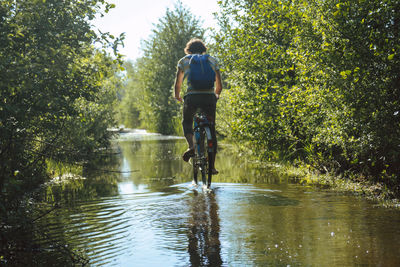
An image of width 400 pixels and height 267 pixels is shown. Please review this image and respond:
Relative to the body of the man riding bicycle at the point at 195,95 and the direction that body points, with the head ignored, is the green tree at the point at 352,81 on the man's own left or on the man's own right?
on the man's own right

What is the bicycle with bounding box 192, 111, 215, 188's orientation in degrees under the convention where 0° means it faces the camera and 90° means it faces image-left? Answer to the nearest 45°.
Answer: approximately 180°

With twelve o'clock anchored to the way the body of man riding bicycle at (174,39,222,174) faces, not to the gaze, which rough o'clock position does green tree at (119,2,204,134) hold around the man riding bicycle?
The green tree is roughly at 12 o'clock from the man riding bicycle.

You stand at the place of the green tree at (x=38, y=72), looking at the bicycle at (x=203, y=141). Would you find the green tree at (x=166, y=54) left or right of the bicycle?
left

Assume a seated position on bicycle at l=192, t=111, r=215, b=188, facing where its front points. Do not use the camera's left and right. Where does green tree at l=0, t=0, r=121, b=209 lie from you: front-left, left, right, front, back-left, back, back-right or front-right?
back-left

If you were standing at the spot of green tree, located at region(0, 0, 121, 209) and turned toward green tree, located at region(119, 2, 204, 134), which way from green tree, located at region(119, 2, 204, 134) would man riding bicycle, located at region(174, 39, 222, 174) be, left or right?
right

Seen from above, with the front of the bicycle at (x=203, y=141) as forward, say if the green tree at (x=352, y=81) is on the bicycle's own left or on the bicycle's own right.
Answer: on the bicycle's own right

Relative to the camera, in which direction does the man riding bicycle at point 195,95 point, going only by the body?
away from the camera

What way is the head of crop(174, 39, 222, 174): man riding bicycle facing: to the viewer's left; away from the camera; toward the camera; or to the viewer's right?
away from the camera

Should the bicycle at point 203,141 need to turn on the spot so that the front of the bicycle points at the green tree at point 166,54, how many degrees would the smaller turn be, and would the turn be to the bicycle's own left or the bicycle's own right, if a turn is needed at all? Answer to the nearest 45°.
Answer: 0° — it already faces it

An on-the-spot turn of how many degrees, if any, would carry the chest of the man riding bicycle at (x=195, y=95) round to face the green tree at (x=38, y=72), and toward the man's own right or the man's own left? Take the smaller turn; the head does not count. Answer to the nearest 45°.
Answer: approximately 135° to the man's own left
